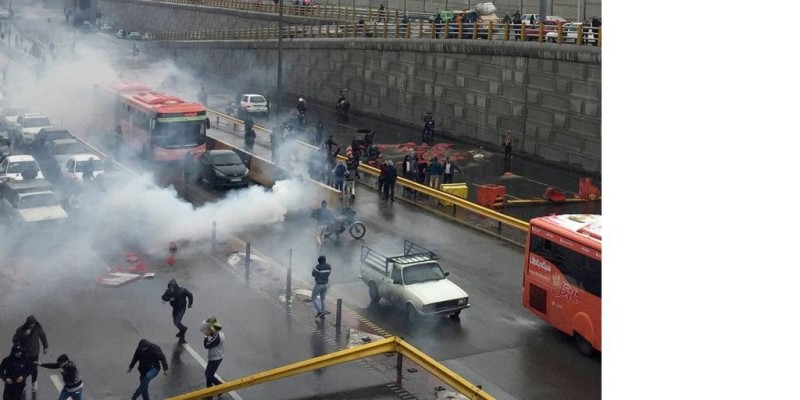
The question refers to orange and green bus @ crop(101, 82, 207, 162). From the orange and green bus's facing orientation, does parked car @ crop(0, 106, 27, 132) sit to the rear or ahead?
to the rear

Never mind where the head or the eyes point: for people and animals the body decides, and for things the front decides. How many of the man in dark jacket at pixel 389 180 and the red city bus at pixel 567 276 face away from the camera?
1

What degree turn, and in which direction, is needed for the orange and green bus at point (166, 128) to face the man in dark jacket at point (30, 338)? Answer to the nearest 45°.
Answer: approximately 45° to its right

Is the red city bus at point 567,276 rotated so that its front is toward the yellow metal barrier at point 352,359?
no

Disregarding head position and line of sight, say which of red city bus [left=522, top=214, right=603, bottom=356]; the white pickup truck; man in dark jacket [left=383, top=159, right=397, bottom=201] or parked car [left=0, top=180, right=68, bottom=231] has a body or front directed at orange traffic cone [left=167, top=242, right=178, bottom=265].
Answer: the parked car

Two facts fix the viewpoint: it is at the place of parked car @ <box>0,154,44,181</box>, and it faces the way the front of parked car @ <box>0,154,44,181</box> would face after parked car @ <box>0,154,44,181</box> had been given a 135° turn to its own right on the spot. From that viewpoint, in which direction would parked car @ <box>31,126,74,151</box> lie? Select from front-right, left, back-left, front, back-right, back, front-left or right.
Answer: right

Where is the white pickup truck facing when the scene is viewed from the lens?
facing the viewer and to the right of the viewer
